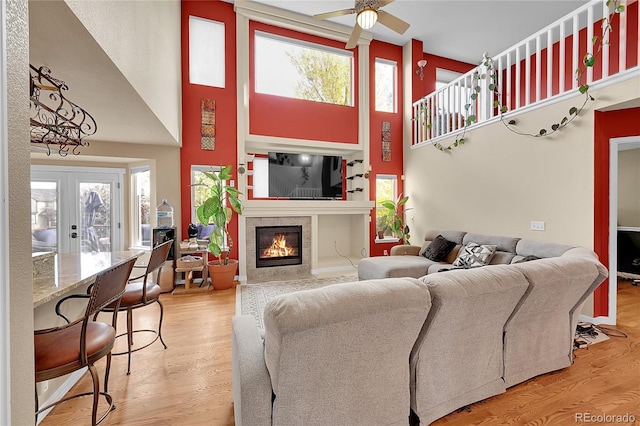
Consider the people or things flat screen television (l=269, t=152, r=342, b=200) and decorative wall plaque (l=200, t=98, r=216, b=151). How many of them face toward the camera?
2

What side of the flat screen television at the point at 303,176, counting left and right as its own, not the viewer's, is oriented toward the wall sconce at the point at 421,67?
left

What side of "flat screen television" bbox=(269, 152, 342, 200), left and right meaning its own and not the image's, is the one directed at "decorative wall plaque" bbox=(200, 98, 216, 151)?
right

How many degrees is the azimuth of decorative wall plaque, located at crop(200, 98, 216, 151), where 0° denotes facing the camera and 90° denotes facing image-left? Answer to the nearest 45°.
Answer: approximately 0°
